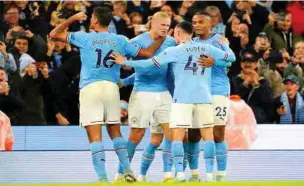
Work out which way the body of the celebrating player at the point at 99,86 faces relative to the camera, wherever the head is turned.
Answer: away from the camera

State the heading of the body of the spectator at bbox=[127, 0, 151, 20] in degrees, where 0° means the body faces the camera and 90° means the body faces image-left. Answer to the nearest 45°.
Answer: approximately 0°

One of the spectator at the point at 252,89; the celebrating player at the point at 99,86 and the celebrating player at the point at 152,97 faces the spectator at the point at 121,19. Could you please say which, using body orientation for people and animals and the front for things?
the celebrating player at the point at 99,86

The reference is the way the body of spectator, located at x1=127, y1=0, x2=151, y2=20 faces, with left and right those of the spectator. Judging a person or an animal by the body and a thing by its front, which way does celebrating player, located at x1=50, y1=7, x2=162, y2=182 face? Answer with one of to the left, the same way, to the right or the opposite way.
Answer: the opposite way

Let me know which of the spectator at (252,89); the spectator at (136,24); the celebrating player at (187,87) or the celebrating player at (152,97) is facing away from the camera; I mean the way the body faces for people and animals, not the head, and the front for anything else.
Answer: the celebrating player at (187,87)

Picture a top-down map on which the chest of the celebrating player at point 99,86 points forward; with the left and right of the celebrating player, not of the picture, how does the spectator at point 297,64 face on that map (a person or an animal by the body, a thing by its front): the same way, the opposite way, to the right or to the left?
the opposite way

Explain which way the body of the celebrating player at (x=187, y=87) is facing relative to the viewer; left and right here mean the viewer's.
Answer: facing away from the viewer

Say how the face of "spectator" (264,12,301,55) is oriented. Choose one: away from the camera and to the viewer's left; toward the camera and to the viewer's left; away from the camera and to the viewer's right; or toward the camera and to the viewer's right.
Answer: toward the camera and to the viewer's left

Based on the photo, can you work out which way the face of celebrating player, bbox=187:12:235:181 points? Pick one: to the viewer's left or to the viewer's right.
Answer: to the viewer's left

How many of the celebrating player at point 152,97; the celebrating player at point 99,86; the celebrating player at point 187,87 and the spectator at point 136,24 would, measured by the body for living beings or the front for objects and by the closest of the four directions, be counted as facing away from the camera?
2
